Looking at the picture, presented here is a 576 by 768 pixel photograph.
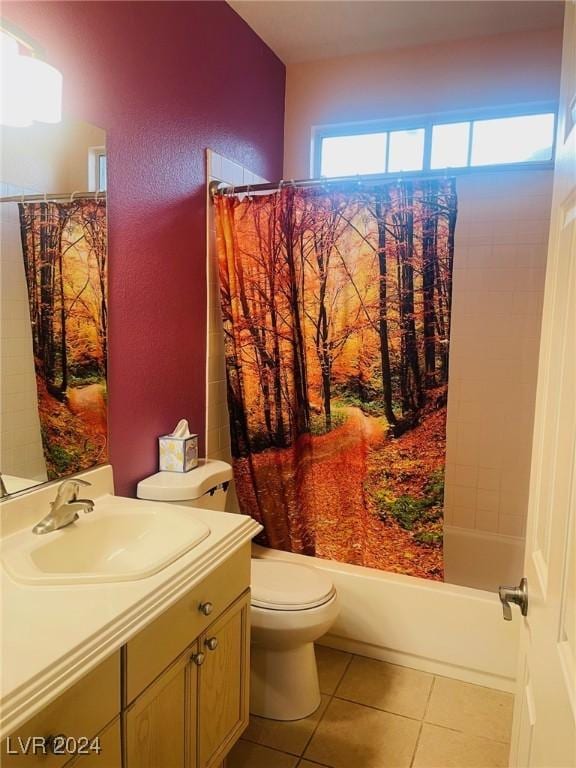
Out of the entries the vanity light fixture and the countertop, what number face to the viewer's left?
0

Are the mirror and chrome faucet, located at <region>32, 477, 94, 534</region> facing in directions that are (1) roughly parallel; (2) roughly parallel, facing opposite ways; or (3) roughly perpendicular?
roughly parallel

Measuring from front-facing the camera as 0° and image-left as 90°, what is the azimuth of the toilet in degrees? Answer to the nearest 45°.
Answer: approximately 315°

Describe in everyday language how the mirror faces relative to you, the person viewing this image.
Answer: facing the viewer and to the right of the viewer

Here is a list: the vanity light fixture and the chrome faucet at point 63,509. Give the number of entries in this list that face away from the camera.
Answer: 0

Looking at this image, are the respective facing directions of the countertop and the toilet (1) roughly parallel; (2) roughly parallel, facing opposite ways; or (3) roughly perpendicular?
roughly parallel

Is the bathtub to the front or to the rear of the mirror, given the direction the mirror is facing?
to the front

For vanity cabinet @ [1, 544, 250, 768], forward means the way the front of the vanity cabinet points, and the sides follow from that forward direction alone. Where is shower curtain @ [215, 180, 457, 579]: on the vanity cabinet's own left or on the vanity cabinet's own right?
on the vanity cabinet's own left

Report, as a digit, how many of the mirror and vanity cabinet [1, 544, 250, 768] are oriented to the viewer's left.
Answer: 0

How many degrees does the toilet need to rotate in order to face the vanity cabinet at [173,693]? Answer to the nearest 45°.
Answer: approximately 90° to its right

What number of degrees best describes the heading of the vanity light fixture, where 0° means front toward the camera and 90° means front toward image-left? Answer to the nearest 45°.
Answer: approximately 315°

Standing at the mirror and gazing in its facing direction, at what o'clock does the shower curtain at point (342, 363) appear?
The shower curtain is roughly at 10 o'clock from the mirror.

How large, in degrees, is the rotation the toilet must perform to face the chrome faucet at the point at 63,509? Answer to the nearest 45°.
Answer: approximately 90° to its right

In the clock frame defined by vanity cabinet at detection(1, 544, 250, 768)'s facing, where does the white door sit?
The white door is roughly at 12 o'clock from the vanity cabinet.

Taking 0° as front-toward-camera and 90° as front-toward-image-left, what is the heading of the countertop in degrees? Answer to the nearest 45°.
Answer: approximately 315°
